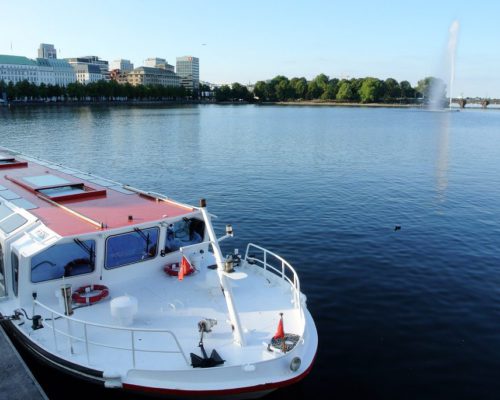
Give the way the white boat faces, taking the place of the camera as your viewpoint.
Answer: facing the viewer and to the right of the viewer
